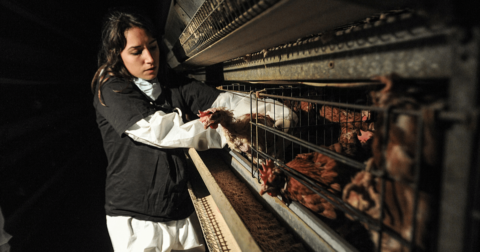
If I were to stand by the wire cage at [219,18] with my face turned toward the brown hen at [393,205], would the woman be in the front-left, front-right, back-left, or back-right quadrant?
back-right

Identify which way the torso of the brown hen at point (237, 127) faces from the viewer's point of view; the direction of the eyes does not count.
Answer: to the viewer's left

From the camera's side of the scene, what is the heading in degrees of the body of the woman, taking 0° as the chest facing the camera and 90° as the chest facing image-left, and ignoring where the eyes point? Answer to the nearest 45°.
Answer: approximately 315°
